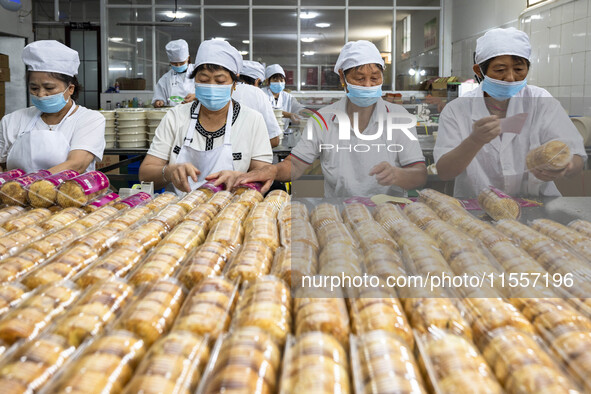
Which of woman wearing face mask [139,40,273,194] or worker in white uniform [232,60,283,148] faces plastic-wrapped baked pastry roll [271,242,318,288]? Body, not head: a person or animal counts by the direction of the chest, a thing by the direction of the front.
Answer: the woman wearing face mask

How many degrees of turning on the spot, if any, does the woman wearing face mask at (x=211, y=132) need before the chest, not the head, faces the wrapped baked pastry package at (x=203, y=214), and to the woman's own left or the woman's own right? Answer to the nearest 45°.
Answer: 0° — they already face it

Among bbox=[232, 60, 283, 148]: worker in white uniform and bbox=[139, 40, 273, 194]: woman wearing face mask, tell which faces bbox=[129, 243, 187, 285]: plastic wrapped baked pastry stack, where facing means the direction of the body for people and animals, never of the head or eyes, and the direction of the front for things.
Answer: the woman wearing face mask

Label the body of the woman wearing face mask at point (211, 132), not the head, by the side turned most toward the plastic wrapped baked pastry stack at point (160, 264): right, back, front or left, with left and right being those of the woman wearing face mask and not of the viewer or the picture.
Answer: front
